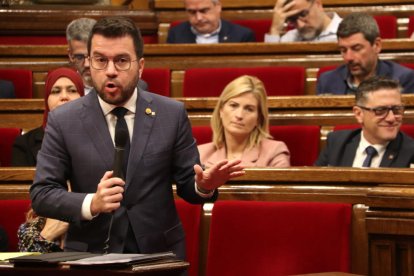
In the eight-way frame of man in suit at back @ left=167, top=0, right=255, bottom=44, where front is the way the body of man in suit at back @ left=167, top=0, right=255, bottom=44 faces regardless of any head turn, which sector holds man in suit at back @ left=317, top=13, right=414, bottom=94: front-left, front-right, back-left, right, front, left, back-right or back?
front-left

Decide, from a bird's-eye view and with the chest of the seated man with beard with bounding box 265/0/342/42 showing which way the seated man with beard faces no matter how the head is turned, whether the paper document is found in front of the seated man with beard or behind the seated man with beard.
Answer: in front
